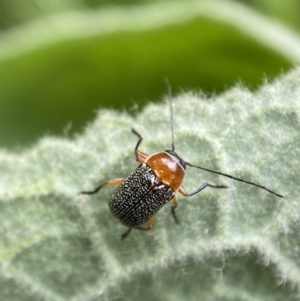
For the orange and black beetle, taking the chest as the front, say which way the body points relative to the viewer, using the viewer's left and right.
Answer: facing away from the viewer and to the right of the viewer
